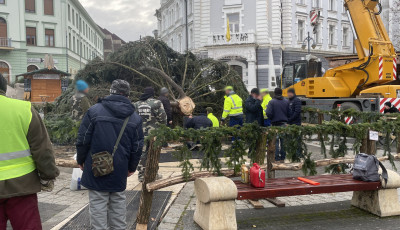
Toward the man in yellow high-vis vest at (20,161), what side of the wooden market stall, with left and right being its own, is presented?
front

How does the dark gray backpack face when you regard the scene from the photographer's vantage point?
facing the viewer and to the left of the viewer

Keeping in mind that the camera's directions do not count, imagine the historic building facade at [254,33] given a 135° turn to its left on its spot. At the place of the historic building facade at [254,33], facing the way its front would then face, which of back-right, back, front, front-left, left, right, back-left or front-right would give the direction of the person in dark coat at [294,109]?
back-right

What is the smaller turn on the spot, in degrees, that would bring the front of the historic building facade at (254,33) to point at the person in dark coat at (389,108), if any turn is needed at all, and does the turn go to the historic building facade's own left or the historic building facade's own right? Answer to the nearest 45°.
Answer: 0° — it already faces them

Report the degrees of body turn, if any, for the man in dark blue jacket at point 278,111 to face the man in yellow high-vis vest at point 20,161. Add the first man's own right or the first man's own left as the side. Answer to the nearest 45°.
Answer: approximately 180°

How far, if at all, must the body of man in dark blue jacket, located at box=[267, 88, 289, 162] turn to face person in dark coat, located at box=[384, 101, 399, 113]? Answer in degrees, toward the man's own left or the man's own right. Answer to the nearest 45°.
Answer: approximately 45° to the man's own right

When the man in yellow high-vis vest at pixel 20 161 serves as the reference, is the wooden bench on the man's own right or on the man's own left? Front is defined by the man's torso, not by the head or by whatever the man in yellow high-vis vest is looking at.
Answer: on the man's own right

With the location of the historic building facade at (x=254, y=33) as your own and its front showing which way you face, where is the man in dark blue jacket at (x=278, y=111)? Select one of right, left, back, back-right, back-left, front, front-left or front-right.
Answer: front

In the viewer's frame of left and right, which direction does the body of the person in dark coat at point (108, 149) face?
facing away from the viewer

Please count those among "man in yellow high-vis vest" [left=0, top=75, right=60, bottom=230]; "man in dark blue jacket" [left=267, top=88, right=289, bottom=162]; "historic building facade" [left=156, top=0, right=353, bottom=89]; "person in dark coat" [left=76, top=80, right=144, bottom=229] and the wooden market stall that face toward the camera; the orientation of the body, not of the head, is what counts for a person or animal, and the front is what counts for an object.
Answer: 2

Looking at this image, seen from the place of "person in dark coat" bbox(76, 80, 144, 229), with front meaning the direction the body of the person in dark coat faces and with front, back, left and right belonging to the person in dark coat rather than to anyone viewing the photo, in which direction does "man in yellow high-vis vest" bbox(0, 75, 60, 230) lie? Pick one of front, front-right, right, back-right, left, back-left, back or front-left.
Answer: back-left

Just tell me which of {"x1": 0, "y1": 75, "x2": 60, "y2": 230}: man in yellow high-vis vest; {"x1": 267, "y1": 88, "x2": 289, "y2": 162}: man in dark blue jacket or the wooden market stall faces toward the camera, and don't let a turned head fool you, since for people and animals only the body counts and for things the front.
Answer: the wooden market stall

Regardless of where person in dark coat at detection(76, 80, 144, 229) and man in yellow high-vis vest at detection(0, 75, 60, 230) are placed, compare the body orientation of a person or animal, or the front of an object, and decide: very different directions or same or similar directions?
same or similar directions

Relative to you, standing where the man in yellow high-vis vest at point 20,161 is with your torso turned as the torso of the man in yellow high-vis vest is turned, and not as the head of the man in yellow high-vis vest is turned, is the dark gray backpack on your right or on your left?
on your right

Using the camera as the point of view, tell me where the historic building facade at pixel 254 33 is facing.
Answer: facing the viewer

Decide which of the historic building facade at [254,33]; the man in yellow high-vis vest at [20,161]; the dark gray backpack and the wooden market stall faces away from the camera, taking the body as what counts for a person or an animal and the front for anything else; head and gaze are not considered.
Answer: the man in yellow high-vis vest
